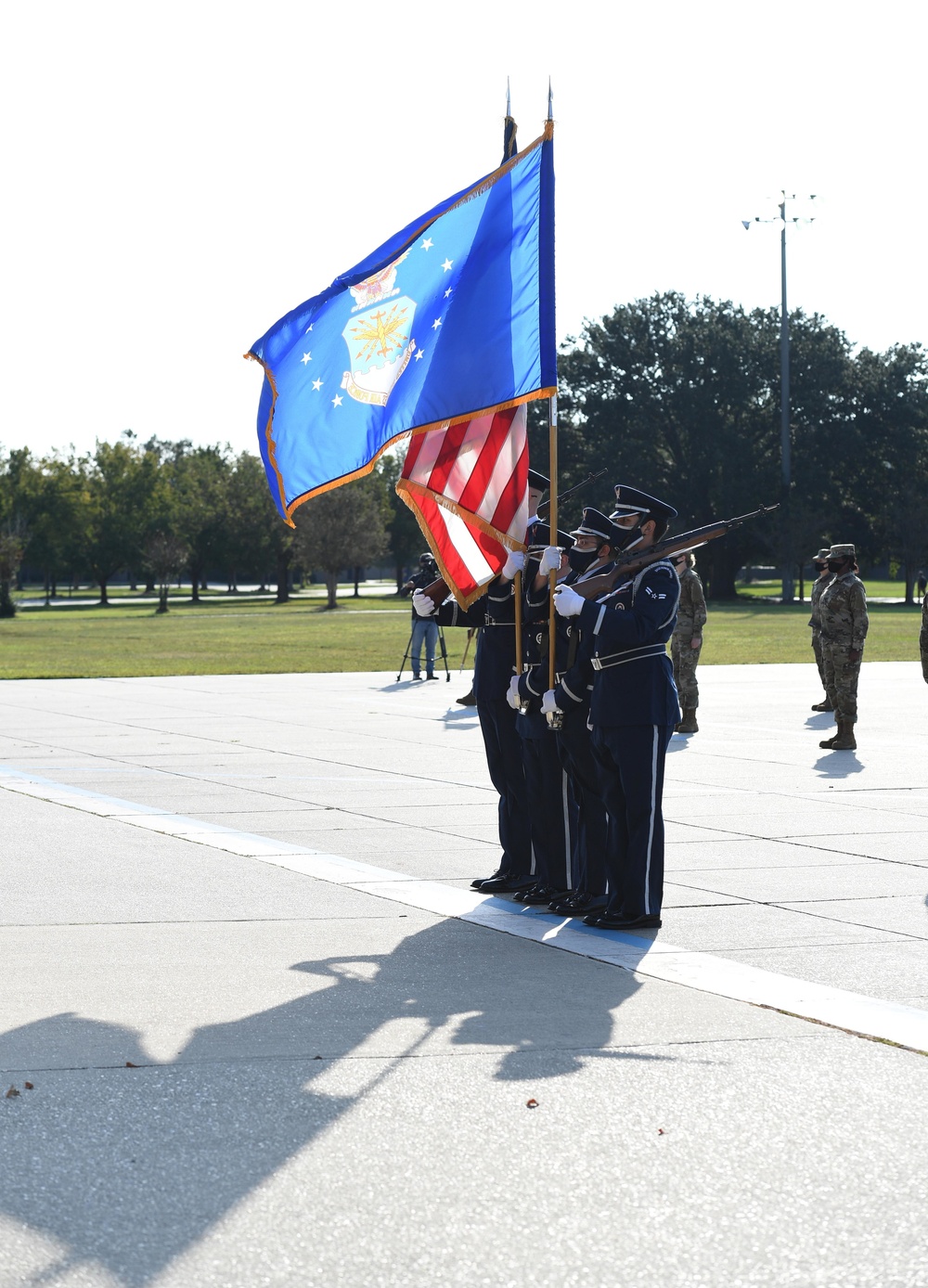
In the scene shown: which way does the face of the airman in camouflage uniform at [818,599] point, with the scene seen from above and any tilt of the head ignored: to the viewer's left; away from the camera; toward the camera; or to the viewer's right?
to the viewer's left

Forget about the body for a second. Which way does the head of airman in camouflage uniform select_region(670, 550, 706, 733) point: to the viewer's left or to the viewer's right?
to the viewer's left

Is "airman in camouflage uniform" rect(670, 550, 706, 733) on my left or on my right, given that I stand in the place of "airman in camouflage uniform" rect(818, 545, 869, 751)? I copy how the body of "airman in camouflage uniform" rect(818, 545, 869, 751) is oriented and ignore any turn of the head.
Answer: on my right

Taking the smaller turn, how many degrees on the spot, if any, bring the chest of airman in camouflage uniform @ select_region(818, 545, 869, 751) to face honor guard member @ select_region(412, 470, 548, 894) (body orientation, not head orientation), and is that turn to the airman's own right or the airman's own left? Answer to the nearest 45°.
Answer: approximately 45° to the airman's own left

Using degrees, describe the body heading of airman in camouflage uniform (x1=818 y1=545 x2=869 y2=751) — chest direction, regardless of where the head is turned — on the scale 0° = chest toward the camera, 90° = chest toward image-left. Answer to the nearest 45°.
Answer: approximately 45°

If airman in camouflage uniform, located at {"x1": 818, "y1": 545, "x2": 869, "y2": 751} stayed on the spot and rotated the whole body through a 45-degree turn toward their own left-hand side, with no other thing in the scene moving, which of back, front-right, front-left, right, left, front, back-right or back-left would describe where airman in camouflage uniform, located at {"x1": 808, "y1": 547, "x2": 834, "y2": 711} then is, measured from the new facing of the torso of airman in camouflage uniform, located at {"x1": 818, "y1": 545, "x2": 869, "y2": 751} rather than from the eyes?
back
